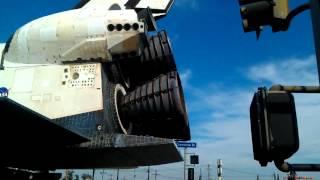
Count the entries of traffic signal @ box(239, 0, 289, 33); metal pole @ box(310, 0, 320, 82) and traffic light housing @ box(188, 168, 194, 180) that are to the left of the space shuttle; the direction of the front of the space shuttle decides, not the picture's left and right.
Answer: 2

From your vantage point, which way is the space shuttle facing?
to the viewer's left
